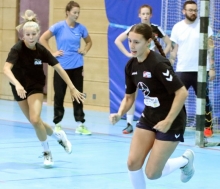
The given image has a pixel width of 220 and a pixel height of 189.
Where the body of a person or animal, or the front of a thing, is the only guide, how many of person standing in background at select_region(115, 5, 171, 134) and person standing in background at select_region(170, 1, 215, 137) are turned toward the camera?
2

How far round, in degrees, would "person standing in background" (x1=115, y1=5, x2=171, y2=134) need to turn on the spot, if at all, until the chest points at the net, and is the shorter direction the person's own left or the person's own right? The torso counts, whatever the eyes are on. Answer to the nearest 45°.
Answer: approximately 135° to the person's own left

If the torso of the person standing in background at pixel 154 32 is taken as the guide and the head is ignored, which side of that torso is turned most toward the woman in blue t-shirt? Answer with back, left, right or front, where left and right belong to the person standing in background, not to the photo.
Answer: right

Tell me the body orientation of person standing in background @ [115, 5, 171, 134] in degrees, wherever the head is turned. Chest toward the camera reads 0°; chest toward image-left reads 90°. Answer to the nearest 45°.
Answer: approximately 0°
